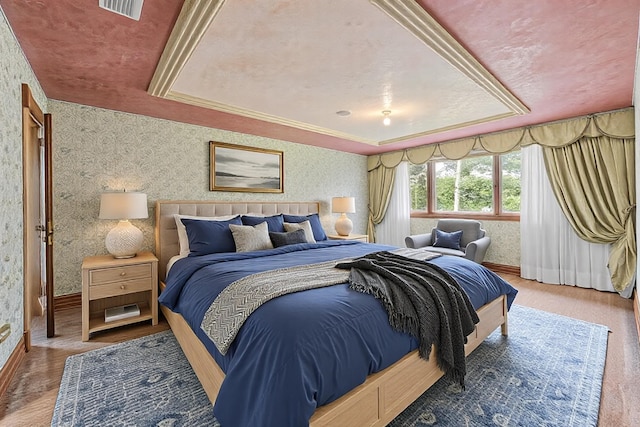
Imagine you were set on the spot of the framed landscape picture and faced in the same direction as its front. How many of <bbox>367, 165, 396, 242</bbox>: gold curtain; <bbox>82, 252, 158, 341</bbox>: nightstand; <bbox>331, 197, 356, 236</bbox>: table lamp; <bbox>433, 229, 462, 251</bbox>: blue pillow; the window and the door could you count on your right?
2

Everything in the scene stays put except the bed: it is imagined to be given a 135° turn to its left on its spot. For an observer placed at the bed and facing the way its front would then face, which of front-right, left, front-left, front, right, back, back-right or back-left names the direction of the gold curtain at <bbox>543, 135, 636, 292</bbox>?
front-right

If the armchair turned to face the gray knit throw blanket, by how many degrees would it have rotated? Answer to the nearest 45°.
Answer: approximately 45° to its left

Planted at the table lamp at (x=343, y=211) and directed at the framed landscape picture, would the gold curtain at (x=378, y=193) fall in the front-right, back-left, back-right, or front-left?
back-right

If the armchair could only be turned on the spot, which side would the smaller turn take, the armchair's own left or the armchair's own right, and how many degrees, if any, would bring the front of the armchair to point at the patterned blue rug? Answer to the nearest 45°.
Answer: approximately 45° to the armchair's own left

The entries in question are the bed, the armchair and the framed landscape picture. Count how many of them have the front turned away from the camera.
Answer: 0

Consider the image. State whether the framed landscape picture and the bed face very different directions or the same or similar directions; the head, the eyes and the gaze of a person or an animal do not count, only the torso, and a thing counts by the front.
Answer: same or similar directions

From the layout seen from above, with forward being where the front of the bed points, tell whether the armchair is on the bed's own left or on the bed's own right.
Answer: on the bed's own left

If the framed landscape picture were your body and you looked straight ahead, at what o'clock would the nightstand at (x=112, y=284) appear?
The nightstand is roughly at 3 o'clock from the framed landscape picture.

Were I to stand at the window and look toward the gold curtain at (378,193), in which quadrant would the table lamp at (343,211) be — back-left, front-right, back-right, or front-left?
front-left

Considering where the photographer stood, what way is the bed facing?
facing the viewer and to the right of the viewer

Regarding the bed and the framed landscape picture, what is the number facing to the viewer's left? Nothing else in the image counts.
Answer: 0

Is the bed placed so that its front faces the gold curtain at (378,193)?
no

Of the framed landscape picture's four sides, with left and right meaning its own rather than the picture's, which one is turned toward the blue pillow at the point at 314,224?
left

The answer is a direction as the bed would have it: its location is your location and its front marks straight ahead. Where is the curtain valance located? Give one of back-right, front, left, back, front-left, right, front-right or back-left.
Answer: left

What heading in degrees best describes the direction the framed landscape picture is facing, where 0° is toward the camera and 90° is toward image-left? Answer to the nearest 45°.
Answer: approximately 315°

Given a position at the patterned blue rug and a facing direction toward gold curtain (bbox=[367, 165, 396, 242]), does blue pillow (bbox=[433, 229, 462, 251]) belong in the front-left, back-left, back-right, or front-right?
front-right

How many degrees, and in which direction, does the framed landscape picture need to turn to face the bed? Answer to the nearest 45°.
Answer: approximately 45° to its right
